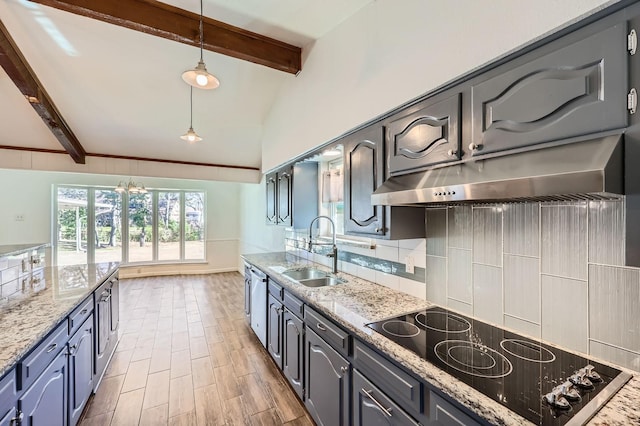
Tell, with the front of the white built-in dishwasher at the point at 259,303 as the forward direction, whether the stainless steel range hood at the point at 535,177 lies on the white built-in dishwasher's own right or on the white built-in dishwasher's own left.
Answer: on the white built-in dishwasher's own left

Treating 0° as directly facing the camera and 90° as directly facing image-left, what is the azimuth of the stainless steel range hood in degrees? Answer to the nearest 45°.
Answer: approximately 45°

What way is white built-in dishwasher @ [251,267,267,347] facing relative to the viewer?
to the viewer's left

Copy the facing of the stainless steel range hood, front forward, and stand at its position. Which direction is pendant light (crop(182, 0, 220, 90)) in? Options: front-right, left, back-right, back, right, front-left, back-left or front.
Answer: front-right

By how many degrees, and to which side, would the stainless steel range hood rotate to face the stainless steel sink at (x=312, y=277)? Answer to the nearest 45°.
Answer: approximately 90° to its right

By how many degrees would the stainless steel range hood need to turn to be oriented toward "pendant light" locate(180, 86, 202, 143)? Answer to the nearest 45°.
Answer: approximately 45° to its right

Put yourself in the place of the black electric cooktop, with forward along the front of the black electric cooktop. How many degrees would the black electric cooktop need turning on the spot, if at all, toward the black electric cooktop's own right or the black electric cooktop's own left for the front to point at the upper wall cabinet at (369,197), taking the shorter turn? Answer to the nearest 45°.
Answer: approximately 90° to the black electric cooktop's own right

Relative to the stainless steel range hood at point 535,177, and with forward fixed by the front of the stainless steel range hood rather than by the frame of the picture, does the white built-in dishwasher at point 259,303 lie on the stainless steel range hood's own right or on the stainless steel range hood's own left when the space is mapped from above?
on the stainless steel range hood's own right

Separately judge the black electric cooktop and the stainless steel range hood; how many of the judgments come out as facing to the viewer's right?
0

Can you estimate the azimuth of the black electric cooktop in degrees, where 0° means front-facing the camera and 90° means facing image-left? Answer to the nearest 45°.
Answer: approximately 45°
